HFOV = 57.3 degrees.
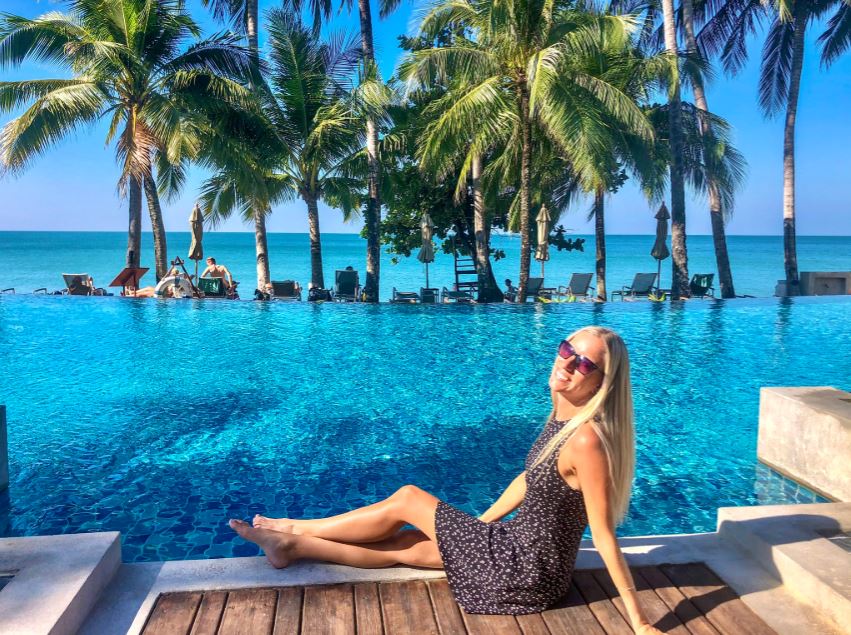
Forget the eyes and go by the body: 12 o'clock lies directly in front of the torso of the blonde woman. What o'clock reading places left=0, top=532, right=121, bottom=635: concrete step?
The concrete step is roughly at 12 o'clock from the blonde woman.

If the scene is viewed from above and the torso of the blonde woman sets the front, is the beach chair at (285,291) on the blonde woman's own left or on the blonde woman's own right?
on the blonde woman's own right

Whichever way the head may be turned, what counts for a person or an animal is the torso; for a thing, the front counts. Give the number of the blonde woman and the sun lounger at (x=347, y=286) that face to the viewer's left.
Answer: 1

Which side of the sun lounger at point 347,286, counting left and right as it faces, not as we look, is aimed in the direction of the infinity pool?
back

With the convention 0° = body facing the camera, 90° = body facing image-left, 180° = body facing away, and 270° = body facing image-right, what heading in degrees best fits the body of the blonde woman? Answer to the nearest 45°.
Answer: approximately 90°

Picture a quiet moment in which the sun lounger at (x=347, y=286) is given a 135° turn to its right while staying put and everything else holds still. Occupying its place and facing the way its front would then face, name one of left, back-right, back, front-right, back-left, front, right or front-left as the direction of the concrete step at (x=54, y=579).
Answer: front-right

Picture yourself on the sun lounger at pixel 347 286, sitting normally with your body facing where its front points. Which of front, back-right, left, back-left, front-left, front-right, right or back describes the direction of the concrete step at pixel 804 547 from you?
back

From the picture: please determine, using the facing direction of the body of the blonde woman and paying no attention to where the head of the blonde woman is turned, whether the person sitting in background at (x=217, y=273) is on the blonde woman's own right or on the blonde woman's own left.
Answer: on the blonde woman's own right

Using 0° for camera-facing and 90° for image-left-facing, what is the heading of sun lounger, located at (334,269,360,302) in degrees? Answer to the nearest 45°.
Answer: approximately 180°

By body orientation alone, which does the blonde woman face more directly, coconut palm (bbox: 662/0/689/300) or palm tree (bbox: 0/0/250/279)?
the palm tree

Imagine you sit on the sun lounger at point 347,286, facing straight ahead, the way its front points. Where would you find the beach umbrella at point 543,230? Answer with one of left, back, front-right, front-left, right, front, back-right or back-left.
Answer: right

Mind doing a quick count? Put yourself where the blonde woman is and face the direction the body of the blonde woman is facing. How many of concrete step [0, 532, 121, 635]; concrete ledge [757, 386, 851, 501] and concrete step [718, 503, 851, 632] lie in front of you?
1

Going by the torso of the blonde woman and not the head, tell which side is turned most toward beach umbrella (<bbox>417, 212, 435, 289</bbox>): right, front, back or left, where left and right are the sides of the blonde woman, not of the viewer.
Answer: right

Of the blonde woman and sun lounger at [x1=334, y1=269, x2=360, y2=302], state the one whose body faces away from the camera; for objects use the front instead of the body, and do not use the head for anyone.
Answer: the sun lounger
